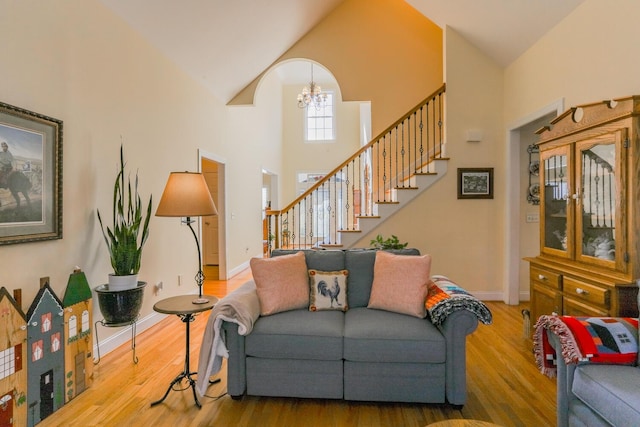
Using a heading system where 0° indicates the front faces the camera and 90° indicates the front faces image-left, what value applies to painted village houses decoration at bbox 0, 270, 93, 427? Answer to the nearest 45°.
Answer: approximately 315°

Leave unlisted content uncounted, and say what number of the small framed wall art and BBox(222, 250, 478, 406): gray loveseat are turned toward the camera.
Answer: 2

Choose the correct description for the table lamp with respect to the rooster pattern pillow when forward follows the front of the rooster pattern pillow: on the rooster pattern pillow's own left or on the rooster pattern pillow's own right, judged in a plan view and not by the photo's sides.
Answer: on the rooster pattern pillow's own right

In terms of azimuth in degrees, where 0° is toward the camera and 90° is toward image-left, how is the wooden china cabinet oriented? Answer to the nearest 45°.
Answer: approximately 45°

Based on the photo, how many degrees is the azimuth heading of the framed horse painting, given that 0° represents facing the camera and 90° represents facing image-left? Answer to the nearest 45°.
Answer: approximately 315°
